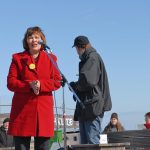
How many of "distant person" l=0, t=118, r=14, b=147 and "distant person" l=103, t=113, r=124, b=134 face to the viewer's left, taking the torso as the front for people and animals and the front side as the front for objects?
0

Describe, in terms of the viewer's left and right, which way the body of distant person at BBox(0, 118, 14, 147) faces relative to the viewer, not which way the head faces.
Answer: facing the viewer and to the right of the viewer

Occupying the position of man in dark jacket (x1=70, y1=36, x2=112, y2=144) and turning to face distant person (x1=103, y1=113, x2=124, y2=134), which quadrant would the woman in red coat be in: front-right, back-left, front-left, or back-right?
back-left

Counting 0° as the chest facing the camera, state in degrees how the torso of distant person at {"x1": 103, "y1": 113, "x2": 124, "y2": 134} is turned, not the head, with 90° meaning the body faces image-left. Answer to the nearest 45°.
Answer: approximately 0°

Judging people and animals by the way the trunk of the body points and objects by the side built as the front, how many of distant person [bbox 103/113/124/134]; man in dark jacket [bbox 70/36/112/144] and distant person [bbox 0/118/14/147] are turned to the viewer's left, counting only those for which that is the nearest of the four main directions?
1

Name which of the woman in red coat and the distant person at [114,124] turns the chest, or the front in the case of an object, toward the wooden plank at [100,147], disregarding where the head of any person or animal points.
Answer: the distant person

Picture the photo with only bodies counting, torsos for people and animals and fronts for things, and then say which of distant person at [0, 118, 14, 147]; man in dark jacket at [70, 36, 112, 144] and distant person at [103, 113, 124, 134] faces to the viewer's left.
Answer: the man in dark jacket

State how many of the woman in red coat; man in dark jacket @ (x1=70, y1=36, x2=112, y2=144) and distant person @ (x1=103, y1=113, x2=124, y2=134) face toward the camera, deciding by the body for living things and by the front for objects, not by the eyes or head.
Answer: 2

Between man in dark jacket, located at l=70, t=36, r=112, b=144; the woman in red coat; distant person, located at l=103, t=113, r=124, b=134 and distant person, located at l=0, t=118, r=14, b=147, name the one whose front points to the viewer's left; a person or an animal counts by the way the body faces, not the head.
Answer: the man in dark jacket

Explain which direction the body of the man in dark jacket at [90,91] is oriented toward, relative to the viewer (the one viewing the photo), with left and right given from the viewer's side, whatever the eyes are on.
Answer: facing to the left of the viewer
